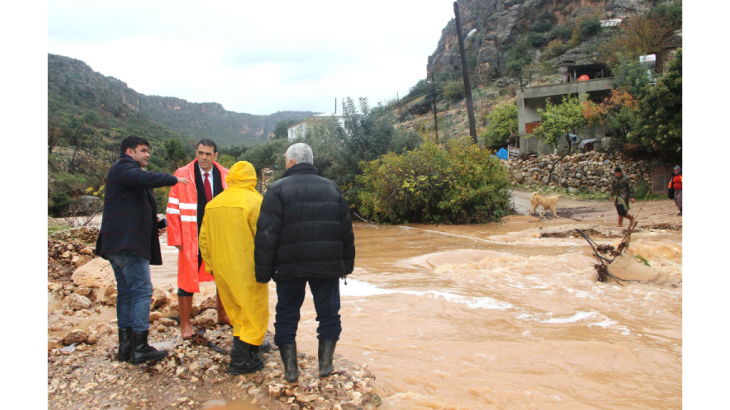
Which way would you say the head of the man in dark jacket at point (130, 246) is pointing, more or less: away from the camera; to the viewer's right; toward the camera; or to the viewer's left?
to the viewer's right

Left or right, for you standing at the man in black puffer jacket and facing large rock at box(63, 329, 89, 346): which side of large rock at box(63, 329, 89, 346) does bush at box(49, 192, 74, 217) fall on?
right

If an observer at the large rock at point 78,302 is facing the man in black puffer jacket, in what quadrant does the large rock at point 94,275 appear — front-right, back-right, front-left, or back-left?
back-left

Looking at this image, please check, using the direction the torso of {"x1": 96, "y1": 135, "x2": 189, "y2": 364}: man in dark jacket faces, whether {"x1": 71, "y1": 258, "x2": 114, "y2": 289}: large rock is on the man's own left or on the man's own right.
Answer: on the man's own left

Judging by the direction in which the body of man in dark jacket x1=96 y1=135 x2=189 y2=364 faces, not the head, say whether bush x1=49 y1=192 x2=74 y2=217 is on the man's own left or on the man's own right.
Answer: on the man's own left

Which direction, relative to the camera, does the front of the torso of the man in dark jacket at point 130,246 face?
to the viewer's right

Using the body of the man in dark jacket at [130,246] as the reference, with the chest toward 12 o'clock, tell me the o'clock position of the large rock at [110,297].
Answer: The large rock is roughly at 9 o'clock from the man in dark jacket.
